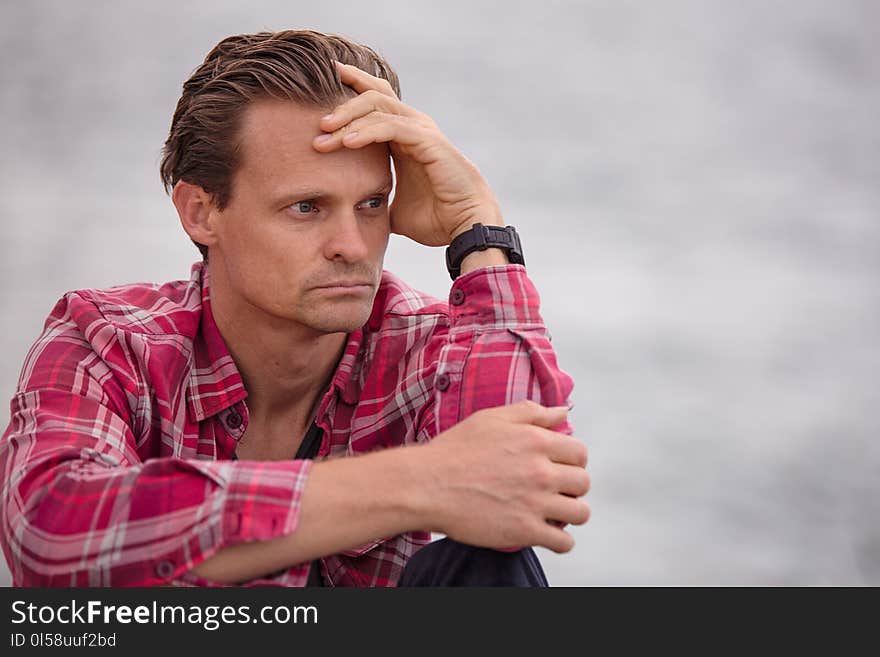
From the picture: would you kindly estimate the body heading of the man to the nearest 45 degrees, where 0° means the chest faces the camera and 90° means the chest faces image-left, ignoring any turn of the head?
approximately 315°
